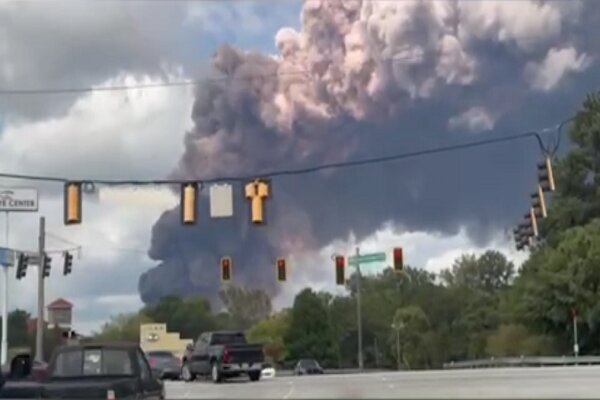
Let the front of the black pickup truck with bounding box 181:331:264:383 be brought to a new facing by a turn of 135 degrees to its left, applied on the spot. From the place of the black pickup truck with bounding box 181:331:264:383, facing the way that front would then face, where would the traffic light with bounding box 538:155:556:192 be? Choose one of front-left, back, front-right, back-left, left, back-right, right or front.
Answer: front-left

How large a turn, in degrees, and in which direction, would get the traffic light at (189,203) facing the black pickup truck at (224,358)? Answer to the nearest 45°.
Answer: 0° — it already faces it

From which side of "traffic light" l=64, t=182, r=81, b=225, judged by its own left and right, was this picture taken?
back

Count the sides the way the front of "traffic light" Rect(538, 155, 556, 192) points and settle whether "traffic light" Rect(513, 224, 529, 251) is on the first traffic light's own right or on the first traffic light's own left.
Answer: on the first traffic light's own right

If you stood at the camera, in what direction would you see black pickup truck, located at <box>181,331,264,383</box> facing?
facing away from the viewer and to the left of the viewer

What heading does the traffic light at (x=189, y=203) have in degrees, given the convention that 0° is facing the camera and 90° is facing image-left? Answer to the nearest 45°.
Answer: approximately 180°

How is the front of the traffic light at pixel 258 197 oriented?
away from the camera

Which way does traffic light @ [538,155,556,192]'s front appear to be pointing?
to the viewer's left

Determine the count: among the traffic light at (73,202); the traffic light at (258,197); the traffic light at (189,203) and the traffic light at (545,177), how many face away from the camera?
3

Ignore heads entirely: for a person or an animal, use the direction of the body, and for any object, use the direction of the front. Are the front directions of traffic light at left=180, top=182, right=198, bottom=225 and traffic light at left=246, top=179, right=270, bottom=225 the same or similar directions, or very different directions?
same or similar directions

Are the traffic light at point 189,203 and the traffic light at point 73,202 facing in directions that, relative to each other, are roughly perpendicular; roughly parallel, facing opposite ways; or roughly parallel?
roughly parallel
